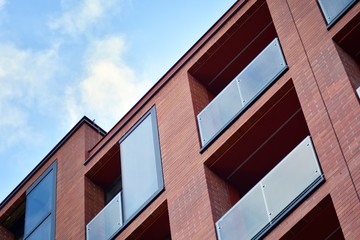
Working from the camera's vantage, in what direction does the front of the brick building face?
facing the viewer and to the left of the viewer
